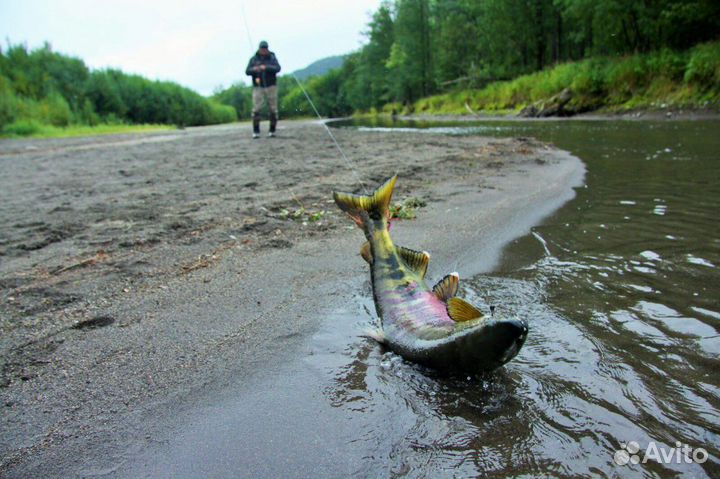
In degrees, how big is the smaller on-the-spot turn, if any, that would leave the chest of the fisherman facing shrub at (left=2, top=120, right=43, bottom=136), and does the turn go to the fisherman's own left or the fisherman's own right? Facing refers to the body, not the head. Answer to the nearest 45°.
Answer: approximately 135° to the fisherman's own right

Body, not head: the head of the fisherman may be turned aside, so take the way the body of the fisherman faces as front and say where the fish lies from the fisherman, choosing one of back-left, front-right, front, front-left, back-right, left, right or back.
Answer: front

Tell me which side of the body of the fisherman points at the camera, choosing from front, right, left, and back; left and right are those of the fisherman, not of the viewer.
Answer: front

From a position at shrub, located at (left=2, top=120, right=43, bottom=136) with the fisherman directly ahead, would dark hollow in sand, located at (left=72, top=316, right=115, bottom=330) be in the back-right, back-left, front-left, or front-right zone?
front-right

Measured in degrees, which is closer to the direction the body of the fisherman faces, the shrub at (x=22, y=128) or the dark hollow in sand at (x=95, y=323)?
the dark hollow in sand

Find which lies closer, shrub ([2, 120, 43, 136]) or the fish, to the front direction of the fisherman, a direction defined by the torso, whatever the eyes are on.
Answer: the fish

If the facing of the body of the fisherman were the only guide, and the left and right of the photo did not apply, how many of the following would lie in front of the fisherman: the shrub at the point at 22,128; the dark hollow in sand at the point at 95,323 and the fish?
2

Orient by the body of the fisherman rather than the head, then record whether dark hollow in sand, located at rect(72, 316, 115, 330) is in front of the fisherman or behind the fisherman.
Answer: in front

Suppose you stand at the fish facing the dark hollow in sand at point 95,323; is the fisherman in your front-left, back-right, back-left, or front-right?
front-right

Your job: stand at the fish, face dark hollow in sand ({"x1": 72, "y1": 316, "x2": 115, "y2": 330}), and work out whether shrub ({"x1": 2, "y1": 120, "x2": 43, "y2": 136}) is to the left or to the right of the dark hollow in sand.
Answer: right
